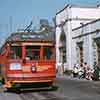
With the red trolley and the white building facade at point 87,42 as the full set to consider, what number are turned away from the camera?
0

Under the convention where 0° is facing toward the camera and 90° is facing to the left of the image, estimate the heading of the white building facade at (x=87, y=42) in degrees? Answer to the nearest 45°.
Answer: approximately 45°

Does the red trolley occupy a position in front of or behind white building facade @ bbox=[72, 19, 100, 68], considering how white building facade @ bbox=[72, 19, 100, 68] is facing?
in front

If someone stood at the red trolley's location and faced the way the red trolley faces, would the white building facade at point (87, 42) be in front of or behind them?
behind

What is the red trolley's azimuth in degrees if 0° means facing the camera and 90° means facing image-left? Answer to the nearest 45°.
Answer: approximately 0°
